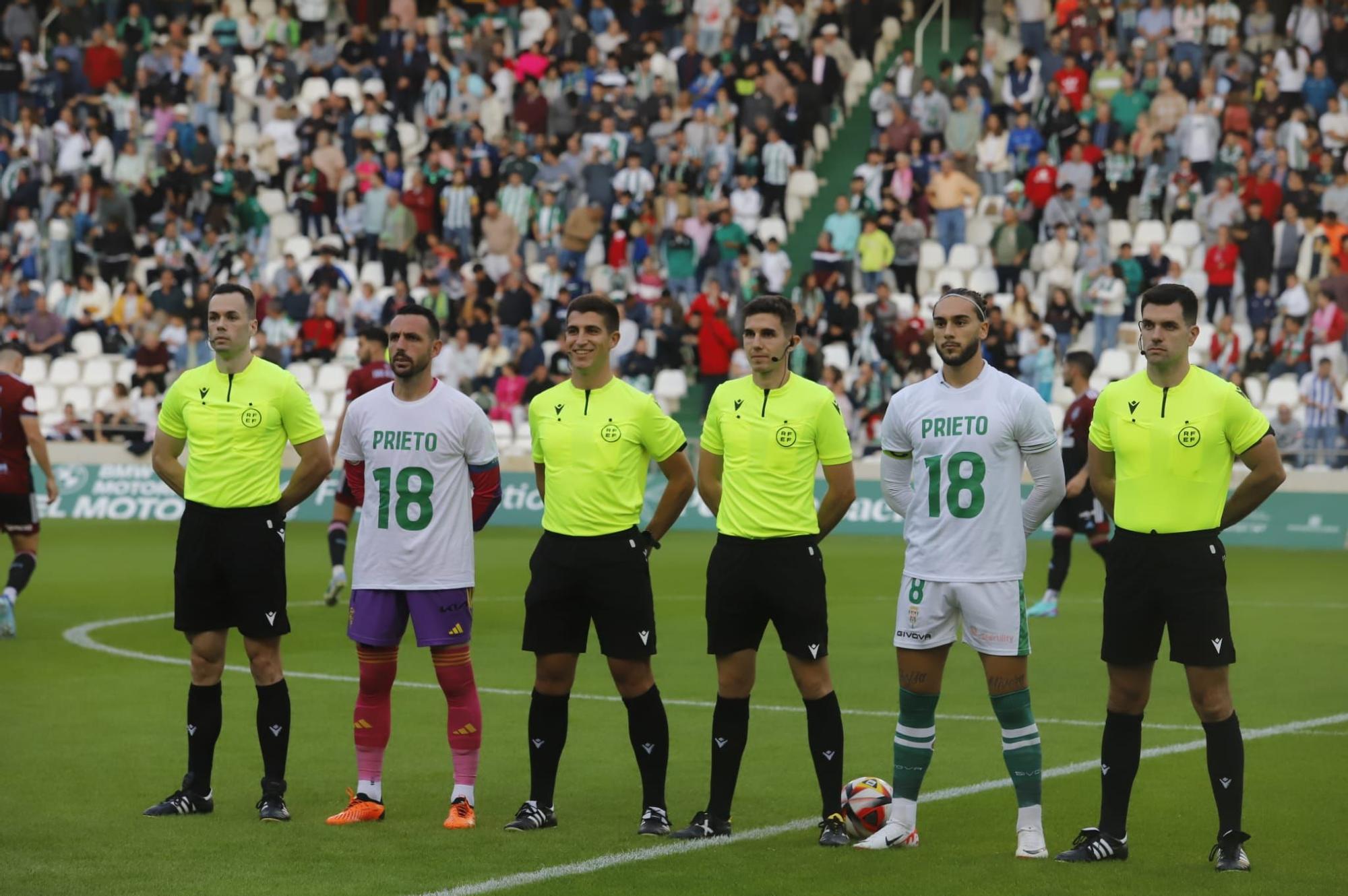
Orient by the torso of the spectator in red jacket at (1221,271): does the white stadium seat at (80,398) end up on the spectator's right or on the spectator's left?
on the spectator's right

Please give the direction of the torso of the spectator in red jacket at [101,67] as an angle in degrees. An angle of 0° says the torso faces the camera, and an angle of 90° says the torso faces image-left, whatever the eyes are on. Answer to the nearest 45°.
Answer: approximately 0°

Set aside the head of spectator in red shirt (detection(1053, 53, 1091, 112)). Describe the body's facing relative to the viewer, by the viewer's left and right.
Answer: facing the viewer

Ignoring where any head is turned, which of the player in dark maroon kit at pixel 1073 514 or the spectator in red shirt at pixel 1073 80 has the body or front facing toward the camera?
the spectator in red shirt

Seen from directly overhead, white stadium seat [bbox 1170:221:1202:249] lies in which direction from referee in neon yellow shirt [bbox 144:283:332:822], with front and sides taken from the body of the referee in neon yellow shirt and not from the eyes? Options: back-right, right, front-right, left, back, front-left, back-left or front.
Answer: back

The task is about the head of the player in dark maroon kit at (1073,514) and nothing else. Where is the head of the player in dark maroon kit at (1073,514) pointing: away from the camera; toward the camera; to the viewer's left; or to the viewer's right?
to the viewer's left

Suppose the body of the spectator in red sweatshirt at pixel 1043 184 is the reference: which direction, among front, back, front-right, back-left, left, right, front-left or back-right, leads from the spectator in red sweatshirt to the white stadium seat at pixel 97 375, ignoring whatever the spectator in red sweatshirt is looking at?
right

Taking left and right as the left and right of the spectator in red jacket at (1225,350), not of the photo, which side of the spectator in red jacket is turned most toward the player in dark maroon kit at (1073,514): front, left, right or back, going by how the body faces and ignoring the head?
front

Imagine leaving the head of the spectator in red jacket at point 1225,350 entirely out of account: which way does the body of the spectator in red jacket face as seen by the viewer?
toward the camera

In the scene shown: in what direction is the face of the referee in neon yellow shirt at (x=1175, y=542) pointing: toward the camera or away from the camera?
toward the camera
